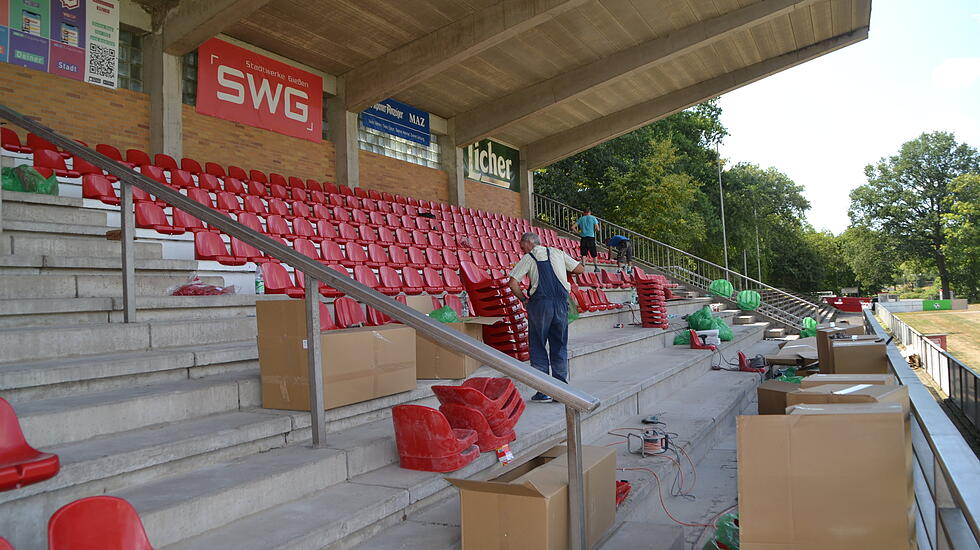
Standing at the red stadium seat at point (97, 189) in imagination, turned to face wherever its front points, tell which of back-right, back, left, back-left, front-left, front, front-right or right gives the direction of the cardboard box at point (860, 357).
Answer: front

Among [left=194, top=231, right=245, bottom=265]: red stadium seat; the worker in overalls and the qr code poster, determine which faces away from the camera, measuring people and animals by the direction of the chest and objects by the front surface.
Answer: the worker in overalls

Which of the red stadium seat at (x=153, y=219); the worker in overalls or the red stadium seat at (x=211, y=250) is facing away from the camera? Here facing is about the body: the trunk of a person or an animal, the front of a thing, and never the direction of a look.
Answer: the worker in overalls

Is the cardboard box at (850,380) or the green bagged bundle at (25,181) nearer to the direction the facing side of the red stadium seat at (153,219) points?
the cardboard box

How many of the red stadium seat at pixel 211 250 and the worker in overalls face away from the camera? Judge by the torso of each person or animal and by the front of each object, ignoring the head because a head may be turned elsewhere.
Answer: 1

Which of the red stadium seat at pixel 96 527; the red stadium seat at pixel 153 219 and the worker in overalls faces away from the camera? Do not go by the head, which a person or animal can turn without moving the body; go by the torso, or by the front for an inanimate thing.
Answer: the worker in overalls

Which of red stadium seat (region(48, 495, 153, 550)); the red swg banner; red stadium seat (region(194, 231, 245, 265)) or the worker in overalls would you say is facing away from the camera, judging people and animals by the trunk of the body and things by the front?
the worker in overalls

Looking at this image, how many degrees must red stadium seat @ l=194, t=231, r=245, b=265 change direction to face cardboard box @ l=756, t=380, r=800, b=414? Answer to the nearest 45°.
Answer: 0° — it already faces it

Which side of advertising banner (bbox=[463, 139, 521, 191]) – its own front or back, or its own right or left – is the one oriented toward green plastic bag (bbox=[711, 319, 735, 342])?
front

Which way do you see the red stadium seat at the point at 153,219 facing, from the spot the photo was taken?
facing the viewer and to the right of the viewer

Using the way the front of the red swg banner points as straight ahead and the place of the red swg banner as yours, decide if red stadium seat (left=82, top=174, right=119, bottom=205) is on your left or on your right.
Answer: on your right

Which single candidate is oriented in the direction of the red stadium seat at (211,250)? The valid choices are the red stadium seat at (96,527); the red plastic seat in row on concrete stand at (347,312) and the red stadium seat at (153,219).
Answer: the red stadium seat at (153,219)

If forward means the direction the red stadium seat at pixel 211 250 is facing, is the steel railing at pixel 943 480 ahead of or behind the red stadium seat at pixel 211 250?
ahead

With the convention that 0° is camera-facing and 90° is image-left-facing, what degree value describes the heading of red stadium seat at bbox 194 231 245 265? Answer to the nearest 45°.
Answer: approximately 315°

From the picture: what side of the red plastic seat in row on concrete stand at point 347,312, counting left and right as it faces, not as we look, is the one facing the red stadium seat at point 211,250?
back

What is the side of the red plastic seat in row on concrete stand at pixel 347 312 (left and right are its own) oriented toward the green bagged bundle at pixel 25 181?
back

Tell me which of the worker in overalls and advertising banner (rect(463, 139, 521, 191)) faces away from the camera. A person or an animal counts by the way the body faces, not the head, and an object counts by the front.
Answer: the worker in overalls

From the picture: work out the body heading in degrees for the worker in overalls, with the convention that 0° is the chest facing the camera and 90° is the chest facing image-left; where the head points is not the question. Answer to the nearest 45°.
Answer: approximately 180°

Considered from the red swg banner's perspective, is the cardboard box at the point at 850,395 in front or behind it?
in front
